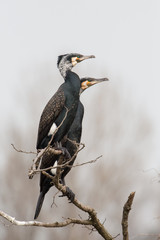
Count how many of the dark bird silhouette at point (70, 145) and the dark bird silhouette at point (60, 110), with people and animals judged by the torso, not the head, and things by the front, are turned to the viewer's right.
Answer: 2

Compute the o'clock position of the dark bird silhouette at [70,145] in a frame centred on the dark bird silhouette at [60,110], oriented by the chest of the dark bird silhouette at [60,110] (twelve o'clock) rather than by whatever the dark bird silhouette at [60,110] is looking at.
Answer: the dark bird silhouette at [70,145] is roughly at 9 o'clock from the dark bird silhouette at [60,110].

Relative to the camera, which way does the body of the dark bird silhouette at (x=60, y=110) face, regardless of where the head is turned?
to the viewer's right

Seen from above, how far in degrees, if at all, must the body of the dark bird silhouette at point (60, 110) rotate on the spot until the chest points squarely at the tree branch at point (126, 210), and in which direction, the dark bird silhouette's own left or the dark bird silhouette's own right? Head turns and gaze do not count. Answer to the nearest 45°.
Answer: approximately 45° to the dark bird silhouette's own right

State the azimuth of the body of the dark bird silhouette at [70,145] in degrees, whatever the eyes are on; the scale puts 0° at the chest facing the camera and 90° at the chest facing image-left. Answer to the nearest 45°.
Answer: approximately 270°
